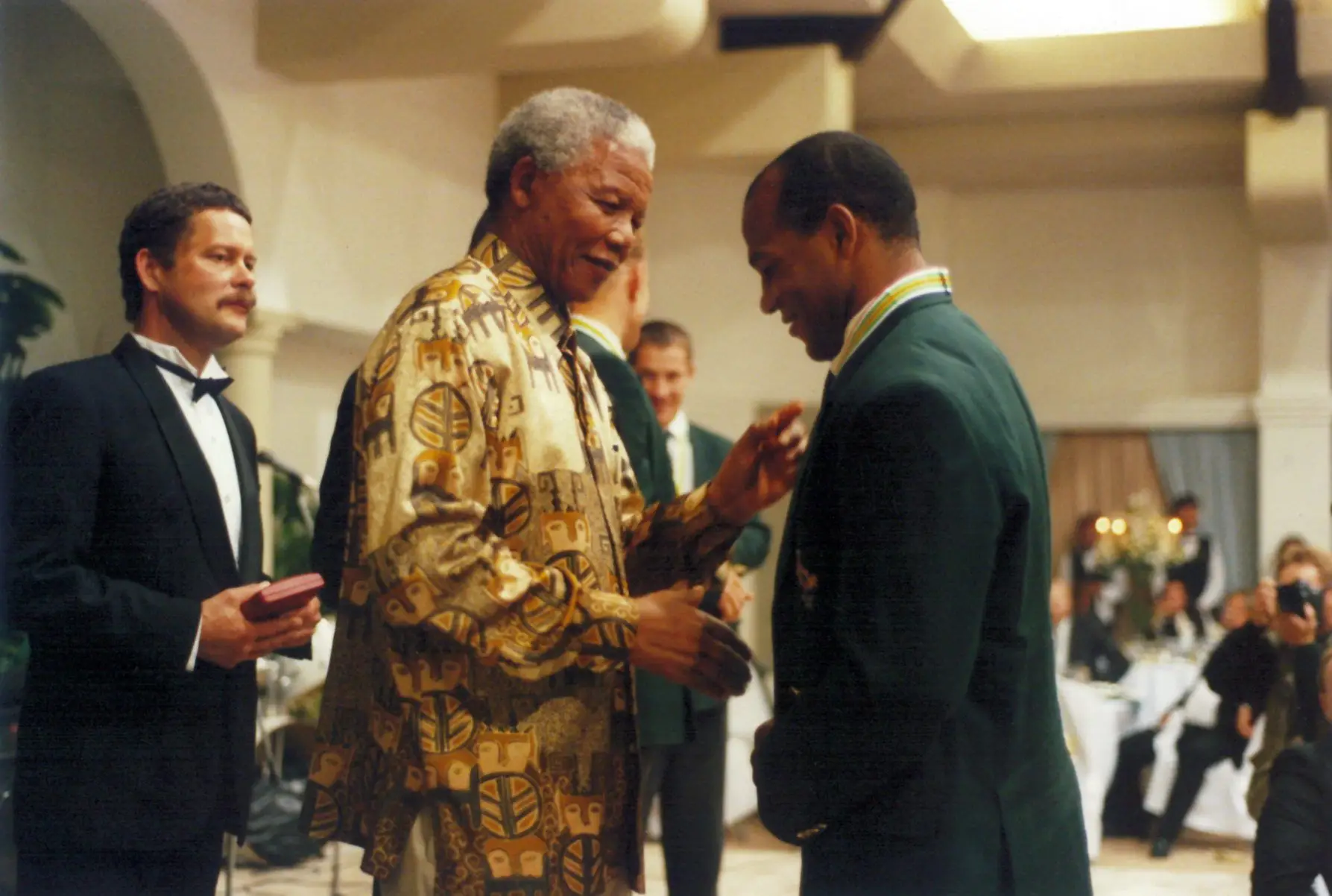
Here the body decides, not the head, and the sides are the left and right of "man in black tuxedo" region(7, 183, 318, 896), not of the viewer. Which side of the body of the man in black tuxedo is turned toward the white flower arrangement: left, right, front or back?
left

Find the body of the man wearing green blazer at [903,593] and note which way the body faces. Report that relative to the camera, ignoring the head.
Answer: to the viewer's left

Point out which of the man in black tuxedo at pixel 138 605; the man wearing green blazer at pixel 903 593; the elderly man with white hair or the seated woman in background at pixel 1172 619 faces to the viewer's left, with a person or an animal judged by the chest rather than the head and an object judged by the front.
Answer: the man wearing green blazer

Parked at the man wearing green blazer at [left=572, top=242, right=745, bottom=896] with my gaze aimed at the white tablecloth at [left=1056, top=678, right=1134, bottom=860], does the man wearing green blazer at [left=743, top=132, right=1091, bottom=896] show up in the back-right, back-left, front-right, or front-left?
back-right

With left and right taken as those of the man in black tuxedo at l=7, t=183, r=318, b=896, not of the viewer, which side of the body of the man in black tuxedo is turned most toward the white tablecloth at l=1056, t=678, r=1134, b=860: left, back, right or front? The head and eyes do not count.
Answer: left

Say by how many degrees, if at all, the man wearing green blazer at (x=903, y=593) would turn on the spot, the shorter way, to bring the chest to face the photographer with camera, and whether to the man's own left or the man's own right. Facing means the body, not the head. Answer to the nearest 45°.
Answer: approximately 90° to the man's own right

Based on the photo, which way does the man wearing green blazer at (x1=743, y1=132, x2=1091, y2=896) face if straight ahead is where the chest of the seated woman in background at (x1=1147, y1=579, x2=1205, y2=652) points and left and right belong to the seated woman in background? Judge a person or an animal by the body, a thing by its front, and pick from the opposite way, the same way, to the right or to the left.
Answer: to the right

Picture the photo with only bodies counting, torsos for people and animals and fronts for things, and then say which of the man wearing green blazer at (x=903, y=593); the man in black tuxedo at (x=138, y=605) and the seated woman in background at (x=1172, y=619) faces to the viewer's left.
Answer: the man wearing green blazer

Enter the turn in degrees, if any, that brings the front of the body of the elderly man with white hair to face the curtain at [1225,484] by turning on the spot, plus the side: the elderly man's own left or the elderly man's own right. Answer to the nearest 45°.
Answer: approximately 90° to the elderly man's own left

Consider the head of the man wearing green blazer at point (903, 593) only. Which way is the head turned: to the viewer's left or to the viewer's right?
to the viewer's left

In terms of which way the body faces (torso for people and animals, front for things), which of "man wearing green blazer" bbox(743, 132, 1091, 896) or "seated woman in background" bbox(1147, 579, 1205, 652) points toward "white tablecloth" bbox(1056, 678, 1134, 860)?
the seated woman in background
